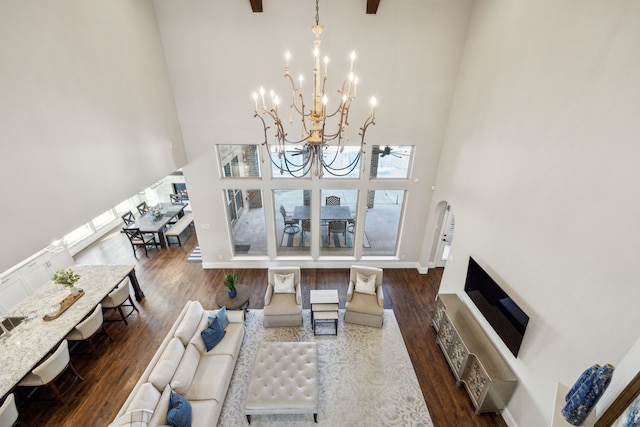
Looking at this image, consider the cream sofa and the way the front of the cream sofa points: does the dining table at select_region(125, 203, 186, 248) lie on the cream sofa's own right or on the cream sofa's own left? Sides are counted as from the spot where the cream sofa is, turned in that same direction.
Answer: on the cream sofa's own left

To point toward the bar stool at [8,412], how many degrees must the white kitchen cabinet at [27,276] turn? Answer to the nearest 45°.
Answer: approximately 45° to its right

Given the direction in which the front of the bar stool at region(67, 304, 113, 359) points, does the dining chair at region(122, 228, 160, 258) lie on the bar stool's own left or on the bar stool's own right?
on the bar stool's own right

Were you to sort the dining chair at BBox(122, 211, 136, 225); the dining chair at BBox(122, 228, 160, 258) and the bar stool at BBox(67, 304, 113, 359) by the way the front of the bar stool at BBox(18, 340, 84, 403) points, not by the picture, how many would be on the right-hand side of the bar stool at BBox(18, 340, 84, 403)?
3

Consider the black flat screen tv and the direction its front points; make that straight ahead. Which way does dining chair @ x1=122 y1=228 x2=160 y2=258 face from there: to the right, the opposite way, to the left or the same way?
to the right

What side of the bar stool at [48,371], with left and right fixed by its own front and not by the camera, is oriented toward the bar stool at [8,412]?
left

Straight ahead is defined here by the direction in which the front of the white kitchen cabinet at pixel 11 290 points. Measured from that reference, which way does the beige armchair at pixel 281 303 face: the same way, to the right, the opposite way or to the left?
to the right

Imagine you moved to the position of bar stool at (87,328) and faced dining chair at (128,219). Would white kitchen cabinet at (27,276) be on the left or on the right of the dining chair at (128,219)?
left

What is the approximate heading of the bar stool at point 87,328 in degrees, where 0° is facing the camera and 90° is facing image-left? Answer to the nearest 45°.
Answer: approximately 135°

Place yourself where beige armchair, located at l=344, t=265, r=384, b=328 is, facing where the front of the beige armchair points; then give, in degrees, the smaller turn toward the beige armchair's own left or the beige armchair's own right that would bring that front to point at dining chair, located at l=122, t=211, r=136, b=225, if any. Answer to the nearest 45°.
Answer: approximately 90° to the beige armchair's own right

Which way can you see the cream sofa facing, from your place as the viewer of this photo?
facing to the right of the viewer
